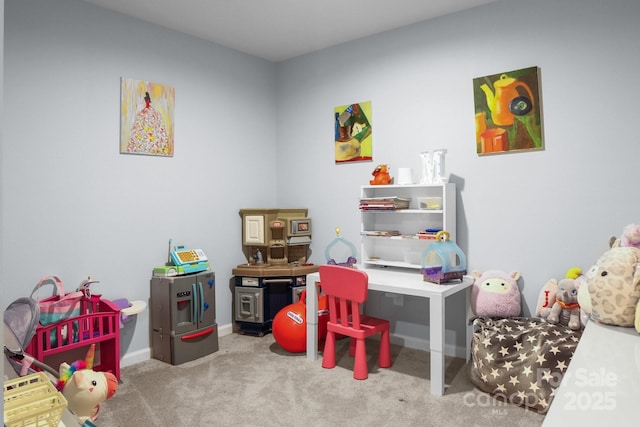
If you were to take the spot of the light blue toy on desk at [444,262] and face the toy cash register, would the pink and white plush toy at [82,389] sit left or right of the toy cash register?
left

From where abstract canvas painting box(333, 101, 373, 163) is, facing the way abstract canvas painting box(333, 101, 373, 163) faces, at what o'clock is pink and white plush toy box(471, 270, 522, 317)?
The pink and white plush toy is roughly at 9 o'clock from the abstract canvas painting.

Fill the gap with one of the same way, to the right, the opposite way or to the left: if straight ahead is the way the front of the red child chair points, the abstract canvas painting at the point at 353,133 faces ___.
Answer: the opposite way

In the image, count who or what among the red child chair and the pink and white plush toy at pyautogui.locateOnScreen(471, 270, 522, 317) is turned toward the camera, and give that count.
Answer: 1

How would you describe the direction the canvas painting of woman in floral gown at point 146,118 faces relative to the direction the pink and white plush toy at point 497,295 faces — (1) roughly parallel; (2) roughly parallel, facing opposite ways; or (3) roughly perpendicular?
roughly perpendicular

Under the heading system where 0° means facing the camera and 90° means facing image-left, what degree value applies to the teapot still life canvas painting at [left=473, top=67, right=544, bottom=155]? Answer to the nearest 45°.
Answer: approximately 45°

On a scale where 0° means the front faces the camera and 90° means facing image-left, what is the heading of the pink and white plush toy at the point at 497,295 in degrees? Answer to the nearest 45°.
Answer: approximately 0°

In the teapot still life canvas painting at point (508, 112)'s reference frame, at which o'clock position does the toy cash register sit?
The toy cash register is roughly at 1 o'clock from the teapot still life canvas painting.

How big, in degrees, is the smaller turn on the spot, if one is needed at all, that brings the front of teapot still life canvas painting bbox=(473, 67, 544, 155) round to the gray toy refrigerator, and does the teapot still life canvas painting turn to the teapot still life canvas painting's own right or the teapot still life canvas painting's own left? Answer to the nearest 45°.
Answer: approximately 45° to the teapot still life canvas painting's own right

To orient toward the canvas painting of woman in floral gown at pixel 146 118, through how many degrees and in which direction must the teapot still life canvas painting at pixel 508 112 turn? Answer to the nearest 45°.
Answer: approximately 45° to its right

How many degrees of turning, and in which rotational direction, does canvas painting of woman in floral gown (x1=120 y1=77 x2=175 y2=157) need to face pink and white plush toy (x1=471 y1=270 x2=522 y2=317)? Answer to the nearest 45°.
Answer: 0° — it already faces it

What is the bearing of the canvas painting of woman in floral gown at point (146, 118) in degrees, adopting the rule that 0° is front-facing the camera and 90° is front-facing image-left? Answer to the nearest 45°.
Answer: approximately 315°
